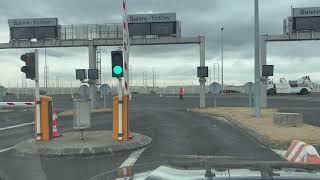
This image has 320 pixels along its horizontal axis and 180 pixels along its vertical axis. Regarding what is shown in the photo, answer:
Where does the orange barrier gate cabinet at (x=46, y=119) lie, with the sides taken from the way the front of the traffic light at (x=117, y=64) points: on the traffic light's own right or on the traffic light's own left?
on the traffic light's own right

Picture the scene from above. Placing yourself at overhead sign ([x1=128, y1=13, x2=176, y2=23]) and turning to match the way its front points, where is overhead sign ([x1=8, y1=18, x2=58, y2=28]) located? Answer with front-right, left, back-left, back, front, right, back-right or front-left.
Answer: right

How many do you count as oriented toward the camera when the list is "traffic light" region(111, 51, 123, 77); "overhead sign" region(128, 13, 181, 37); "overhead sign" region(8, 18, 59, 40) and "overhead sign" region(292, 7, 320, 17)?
4

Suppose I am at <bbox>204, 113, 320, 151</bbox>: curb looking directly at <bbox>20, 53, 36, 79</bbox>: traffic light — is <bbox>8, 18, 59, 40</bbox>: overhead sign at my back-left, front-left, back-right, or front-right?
front-right

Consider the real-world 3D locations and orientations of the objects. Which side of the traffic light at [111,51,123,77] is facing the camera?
front

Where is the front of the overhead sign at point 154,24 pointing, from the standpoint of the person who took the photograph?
facing the viewer

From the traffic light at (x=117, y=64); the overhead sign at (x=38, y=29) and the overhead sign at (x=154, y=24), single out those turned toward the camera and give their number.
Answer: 3

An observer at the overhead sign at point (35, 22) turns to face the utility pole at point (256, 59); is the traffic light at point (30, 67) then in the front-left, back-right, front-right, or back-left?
front-right

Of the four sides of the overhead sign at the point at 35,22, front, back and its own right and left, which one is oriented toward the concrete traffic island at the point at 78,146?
front

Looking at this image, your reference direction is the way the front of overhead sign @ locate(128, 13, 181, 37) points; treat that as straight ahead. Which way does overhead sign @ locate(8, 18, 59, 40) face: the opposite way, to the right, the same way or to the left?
the same way

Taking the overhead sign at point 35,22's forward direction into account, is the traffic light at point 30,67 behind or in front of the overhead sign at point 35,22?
in front

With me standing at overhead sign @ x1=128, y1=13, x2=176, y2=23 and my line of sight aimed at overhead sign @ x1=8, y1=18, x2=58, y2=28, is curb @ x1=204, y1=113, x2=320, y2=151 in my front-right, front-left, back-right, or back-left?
back-left

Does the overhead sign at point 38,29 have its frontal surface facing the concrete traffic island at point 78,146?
yes

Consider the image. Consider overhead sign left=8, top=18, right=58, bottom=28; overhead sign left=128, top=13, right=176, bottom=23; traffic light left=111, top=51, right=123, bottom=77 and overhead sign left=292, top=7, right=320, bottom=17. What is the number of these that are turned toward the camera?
4

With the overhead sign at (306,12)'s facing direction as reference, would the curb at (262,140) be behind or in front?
in front
